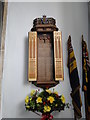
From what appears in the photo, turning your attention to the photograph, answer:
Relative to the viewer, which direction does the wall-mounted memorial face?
toward the camera

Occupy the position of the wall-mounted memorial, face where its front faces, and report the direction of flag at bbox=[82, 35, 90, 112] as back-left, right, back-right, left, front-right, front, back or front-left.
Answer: left
